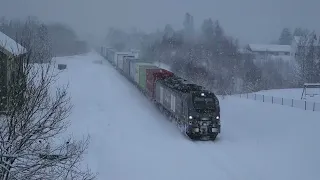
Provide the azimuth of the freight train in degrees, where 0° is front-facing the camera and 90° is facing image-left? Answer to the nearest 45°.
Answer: approximately 315°

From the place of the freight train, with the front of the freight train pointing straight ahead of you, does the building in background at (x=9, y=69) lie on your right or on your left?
on your right
